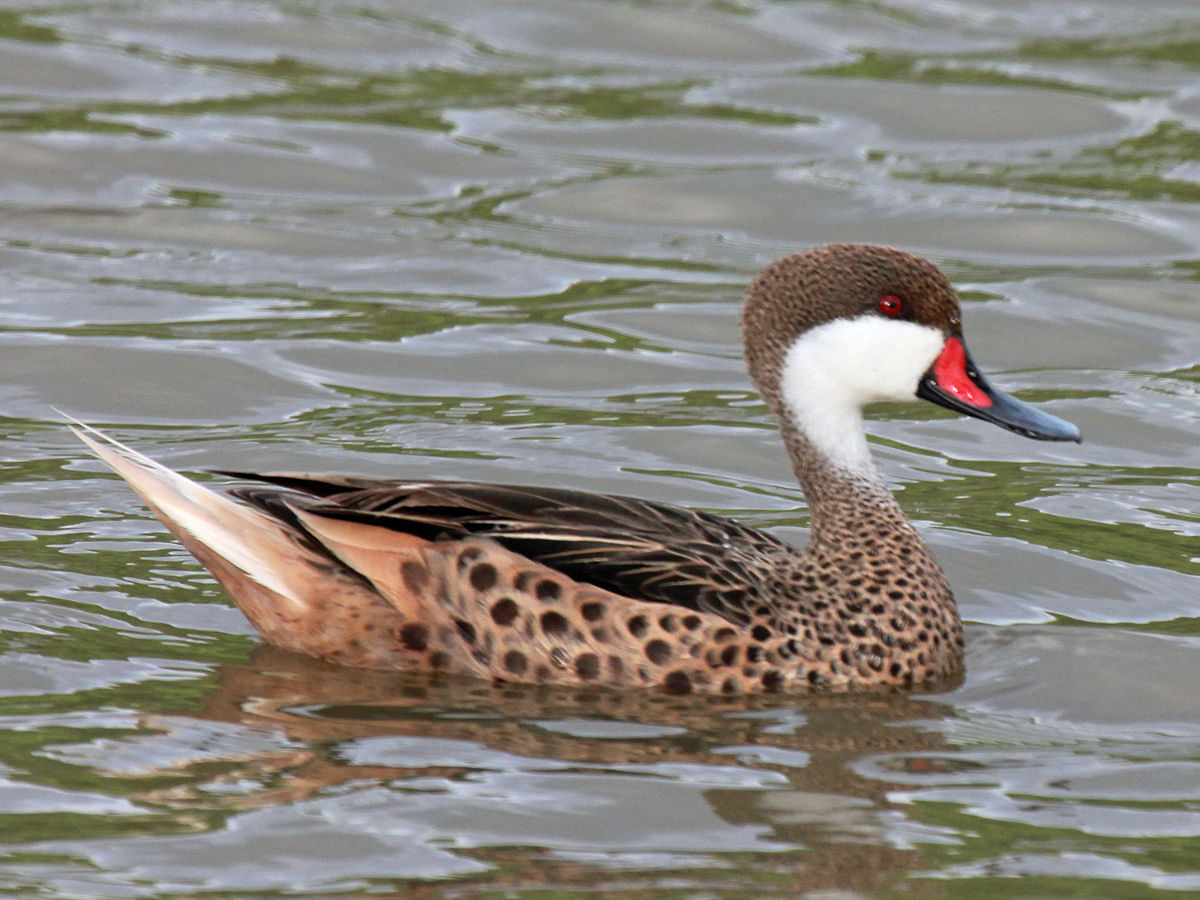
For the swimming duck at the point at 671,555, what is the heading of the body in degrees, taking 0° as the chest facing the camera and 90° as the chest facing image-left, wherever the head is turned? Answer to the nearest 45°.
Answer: approximately 270°
